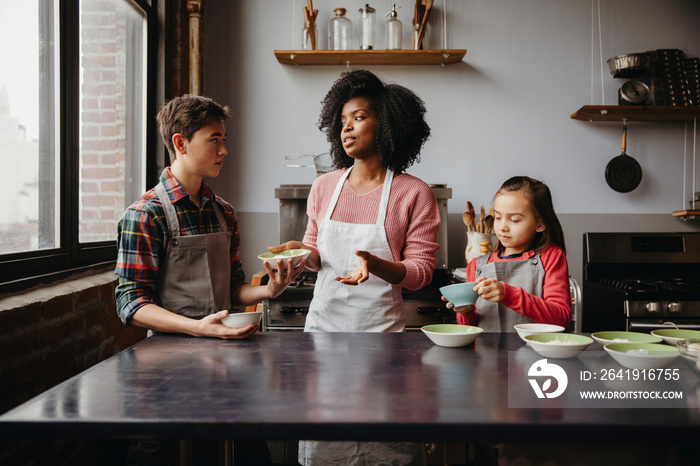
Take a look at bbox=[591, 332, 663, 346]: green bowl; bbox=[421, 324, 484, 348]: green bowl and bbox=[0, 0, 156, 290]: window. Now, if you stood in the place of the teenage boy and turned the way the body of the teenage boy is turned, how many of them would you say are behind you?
1

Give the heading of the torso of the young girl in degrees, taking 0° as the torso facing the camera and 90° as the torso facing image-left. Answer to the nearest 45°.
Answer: approximately 45°

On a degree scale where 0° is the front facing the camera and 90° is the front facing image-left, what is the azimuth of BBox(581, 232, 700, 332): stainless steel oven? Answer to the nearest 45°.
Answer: approximately 0°

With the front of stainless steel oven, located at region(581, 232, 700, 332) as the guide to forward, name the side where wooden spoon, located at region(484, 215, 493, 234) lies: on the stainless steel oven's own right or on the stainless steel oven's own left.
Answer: on the stainless steel oven's own right

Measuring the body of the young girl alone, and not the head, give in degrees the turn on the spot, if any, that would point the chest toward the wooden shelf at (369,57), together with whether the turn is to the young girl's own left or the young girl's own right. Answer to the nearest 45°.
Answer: approximately 90° to the young girl's own right

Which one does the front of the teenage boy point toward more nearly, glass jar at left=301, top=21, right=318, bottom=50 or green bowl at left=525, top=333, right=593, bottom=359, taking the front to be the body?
the green bowl

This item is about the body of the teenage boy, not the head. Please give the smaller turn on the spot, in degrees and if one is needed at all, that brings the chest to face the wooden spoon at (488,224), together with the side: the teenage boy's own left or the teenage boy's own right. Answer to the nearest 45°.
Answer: approximately 90° to the teenage boy's own left

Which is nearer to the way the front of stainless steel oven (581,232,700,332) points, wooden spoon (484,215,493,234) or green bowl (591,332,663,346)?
the green bowl

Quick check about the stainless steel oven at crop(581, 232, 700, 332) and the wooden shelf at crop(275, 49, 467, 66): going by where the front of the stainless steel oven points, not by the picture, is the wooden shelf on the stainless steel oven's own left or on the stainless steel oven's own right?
on the stainless steel oven's own right

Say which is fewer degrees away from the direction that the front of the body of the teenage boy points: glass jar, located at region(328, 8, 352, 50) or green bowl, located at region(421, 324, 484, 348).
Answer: the green bowl

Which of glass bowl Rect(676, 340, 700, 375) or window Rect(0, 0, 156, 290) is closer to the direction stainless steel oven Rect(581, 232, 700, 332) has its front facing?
the glass bowl

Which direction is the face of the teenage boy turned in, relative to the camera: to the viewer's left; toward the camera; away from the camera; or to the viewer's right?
to the viewer's right

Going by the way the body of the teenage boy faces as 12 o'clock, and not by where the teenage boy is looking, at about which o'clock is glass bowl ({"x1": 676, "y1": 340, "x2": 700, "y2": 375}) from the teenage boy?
The glass bowl is roughly at 12 o'clock from the teenage boy.

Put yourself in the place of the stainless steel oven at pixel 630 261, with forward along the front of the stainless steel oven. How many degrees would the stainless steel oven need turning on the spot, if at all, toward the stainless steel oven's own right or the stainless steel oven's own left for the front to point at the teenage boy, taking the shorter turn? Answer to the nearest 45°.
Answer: approximately 45° to the stainless steel oven's own right

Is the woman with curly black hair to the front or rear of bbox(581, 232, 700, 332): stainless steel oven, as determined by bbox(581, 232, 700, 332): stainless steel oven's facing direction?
to the front
